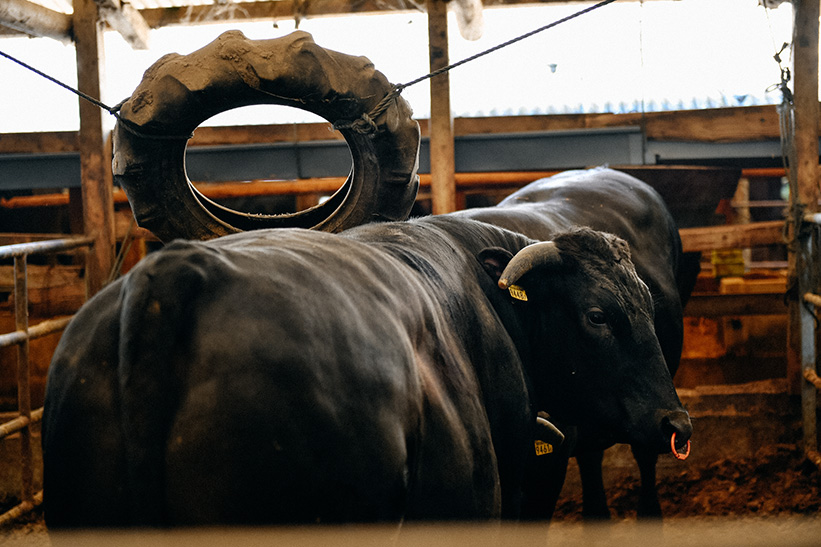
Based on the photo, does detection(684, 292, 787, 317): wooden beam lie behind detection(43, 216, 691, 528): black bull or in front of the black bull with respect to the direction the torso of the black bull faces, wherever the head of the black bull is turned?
in front

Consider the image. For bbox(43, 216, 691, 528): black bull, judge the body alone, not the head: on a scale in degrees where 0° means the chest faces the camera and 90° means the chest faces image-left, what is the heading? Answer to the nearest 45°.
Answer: approximately 225°

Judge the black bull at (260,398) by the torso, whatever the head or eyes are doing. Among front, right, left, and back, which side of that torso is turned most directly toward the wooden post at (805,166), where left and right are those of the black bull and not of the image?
front

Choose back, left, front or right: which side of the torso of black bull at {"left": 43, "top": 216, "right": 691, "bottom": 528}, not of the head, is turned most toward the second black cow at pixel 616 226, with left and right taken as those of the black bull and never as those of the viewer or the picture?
front

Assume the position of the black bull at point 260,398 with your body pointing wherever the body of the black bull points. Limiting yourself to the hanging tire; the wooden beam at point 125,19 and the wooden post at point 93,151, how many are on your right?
0

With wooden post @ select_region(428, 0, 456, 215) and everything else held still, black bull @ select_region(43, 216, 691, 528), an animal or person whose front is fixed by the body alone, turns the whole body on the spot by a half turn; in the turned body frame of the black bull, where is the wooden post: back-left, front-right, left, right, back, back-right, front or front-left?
back-right

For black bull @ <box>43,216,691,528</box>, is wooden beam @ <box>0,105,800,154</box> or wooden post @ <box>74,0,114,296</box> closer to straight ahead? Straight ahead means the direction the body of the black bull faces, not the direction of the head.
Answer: the wooden beam

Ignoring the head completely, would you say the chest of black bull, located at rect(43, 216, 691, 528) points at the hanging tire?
no

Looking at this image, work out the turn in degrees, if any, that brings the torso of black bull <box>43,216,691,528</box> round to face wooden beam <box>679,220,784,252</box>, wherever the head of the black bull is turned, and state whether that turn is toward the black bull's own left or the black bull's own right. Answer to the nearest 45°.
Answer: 0° — it already faces it
